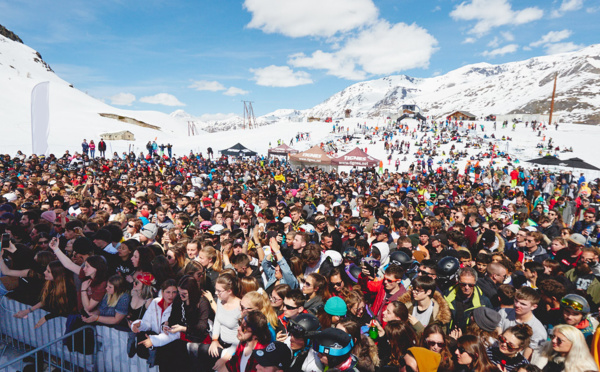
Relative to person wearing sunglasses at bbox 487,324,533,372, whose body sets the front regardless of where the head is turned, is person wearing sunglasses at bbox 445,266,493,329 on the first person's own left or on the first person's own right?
on the first person's own right

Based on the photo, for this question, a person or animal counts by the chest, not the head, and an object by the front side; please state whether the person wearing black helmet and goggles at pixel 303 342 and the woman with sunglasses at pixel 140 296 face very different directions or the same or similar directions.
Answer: same or similar directions

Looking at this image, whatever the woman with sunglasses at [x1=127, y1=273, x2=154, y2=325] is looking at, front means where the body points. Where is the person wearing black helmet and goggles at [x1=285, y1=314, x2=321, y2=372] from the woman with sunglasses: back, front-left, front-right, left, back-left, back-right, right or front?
left

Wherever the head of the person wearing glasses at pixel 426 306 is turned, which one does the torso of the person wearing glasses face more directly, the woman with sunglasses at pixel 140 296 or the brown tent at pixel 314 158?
the woman with sunglasses

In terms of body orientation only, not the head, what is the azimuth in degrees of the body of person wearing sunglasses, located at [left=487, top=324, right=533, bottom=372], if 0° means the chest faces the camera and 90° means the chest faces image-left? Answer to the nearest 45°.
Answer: approximately 45°

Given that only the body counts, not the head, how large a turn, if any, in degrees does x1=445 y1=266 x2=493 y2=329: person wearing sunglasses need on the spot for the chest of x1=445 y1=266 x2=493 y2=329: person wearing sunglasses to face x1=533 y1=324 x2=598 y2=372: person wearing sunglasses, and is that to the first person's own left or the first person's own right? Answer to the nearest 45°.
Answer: approximately 45° to the first person's own left

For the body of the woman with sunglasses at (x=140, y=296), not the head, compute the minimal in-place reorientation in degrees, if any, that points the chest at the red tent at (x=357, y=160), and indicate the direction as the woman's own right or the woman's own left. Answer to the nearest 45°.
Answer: approximately 180°

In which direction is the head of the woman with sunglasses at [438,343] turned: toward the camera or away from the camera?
toward the camera

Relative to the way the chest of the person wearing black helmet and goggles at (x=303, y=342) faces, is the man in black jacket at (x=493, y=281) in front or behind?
behind

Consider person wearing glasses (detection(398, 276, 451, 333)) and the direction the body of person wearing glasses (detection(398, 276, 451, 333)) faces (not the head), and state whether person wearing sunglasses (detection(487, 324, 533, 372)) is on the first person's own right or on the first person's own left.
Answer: on the first person's own left

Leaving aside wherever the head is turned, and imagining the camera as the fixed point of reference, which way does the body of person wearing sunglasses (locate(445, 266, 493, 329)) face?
toward the camera

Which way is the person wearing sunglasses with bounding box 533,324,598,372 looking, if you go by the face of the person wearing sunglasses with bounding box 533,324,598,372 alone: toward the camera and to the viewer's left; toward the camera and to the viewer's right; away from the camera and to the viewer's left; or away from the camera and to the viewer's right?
toward the camera and to the viewer's left

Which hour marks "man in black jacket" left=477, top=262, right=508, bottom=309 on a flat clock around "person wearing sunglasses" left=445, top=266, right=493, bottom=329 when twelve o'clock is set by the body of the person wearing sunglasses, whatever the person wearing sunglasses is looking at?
The man in black jacket is roughly at 7 o'clock from the person wearing sunglasses.

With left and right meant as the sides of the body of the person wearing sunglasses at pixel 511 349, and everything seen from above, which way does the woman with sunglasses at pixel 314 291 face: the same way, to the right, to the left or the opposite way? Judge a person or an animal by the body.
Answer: the same way
